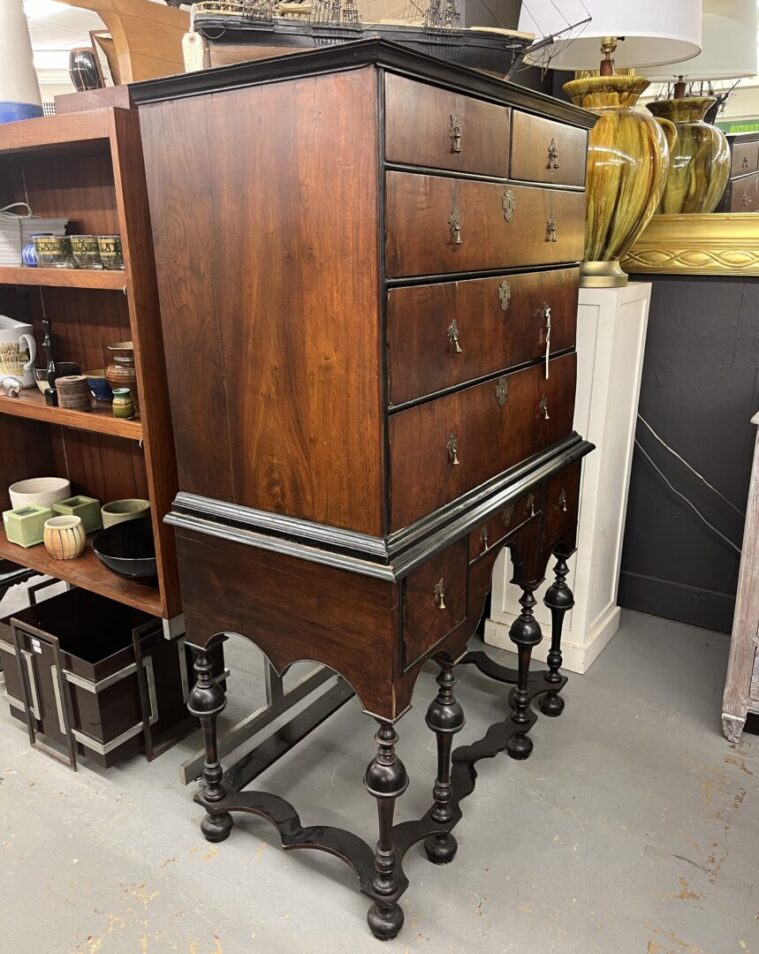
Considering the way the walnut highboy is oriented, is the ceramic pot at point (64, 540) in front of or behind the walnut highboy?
behind

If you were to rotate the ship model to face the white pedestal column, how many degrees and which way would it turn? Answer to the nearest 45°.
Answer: approximately 45° to its left

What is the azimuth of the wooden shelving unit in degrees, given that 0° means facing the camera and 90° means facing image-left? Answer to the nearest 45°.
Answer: approximately 45°

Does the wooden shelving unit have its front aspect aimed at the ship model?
no

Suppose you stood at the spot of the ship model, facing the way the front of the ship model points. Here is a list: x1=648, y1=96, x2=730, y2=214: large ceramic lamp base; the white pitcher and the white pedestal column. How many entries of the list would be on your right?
0

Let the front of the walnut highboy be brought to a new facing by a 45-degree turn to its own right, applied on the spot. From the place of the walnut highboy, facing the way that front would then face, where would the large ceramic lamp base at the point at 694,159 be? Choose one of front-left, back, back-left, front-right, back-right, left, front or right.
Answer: back-left

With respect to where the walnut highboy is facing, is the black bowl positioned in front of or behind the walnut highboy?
behind

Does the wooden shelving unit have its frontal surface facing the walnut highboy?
no

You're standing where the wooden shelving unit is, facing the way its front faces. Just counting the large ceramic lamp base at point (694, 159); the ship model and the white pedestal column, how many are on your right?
0

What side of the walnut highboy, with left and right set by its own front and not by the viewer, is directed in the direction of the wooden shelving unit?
back

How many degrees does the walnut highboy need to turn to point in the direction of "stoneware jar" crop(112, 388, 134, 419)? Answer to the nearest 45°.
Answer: approximately 180°

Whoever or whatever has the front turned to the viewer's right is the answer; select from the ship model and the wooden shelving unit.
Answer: the ship model

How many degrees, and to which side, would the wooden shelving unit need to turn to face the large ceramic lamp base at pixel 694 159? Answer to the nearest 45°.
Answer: approximately 135° to its left

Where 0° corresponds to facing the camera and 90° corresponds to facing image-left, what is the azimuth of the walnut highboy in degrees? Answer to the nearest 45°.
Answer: approximately 315°

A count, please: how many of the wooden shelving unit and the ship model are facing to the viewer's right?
1

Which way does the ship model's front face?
to the viewer's right
